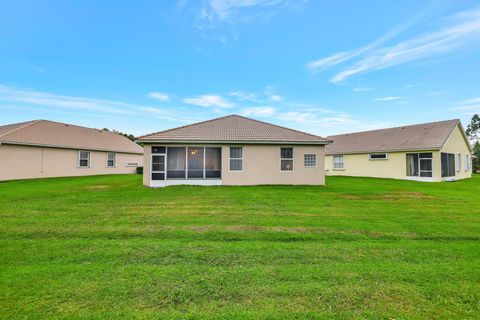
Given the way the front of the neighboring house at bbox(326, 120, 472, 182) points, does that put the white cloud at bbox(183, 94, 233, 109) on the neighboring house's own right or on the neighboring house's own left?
on the neighboring house's own left

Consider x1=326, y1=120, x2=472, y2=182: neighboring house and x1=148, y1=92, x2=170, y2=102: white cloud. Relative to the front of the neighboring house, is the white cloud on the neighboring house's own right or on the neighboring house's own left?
on the neighboring house's own left

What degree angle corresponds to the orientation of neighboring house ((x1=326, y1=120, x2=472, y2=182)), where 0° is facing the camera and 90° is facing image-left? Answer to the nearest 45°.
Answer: approximately 135°

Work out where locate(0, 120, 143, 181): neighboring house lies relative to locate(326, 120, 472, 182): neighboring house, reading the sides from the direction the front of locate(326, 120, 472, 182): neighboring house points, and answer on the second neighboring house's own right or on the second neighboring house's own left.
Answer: on the second neighboring house's own left

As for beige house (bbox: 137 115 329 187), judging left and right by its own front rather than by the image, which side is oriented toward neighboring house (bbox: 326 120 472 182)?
right

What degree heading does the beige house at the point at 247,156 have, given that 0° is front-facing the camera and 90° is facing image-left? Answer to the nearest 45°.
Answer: approximately 180°

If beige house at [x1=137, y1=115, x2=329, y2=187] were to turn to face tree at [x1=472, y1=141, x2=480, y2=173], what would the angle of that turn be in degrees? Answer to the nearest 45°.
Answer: approximately 45° to its right

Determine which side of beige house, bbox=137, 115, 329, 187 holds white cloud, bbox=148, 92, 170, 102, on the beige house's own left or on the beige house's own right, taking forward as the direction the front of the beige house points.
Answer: on the beige house's own left
